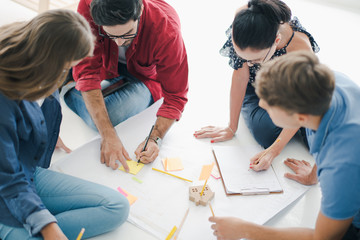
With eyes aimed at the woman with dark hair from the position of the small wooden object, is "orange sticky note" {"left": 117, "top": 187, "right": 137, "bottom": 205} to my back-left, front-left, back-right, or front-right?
back-left

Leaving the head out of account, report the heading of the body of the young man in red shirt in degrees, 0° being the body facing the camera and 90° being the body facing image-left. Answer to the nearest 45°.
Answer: approximately 0°

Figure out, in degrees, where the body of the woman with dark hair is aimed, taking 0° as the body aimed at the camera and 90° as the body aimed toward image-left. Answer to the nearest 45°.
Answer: approximately 45°

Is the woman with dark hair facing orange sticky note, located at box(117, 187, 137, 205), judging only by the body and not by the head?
yes

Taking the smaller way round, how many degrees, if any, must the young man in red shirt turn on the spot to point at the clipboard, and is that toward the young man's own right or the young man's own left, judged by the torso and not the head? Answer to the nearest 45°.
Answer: approximately 45° to the young man's own left
